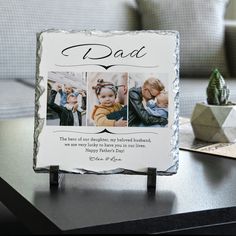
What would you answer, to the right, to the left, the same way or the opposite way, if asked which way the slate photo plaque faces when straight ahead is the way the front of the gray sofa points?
the same way

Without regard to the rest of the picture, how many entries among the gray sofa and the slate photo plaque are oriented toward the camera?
2

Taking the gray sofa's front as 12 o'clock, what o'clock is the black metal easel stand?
The black metal easel stand is roughly at 12 o'clock from the gray sofa.

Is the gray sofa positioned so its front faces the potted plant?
yes

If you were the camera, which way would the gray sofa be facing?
facing the viewer

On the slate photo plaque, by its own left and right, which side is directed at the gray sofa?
back

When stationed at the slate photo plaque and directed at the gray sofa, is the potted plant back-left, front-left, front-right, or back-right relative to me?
front-right

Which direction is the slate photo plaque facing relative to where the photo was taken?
toward the camera

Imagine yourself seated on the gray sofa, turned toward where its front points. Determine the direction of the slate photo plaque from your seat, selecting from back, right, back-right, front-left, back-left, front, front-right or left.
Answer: front
